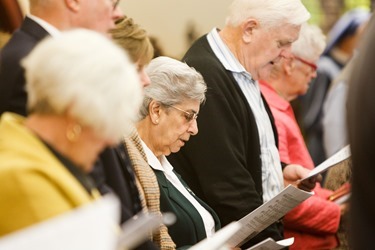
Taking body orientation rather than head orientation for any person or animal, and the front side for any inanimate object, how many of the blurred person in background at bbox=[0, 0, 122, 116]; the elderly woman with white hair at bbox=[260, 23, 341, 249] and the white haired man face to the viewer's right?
3

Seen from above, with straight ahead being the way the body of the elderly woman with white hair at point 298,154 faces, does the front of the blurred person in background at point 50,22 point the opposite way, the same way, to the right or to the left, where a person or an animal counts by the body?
the same way

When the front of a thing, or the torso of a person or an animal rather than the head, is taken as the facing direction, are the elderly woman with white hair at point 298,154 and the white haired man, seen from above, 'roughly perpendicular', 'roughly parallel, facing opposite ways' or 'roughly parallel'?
roughly parallel

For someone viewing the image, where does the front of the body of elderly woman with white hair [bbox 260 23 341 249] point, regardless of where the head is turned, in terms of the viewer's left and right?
facing to the right of the viewer

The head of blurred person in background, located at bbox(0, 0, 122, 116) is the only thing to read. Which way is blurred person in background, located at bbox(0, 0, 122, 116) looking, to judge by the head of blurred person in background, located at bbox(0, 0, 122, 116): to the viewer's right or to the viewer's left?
to the viewer's right

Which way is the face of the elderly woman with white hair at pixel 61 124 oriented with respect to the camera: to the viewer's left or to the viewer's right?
to the viewer's right

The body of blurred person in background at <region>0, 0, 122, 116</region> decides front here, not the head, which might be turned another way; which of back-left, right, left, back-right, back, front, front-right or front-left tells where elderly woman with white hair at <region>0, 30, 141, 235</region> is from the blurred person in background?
right

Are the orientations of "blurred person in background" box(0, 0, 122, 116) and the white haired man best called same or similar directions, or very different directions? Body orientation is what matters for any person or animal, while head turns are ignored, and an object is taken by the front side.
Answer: same or similar directions

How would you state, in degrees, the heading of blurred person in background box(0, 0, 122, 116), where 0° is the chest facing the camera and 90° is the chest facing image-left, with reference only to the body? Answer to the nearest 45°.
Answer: approximately 270°

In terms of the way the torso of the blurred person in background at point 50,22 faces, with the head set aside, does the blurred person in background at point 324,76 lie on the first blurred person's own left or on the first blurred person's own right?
on the first blurred person's own left

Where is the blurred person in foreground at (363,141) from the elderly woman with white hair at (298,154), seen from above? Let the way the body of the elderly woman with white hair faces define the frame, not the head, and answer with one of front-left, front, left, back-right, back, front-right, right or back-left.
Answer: right

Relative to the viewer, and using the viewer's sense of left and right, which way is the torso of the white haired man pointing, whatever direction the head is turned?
facing to the right of the viewer

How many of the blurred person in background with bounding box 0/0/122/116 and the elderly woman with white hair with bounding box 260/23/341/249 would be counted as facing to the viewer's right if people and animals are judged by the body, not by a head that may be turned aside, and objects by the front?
2

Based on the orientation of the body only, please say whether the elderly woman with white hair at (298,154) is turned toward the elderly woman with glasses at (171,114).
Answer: no

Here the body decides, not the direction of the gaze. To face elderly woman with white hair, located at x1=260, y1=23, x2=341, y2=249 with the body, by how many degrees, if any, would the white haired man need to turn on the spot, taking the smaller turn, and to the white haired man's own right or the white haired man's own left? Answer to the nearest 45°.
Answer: approximately 45° to the white haired man's own left
